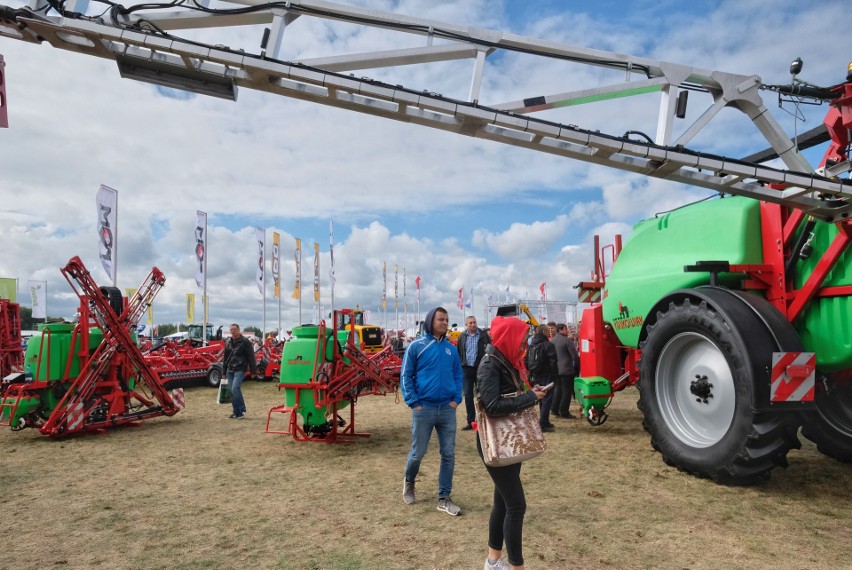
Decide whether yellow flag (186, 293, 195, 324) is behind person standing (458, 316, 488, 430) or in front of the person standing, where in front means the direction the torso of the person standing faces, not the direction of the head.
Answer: behind

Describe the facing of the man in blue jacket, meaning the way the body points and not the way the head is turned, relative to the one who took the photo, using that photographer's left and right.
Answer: facing the viewer and to the right of the viewer

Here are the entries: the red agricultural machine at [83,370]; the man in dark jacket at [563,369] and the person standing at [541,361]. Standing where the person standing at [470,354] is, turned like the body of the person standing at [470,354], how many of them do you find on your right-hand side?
1

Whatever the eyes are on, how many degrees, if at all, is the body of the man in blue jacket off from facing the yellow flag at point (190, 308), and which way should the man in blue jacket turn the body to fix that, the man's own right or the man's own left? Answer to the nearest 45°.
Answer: approximately 180°

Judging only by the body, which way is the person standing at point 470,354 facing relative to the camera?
toward the camera

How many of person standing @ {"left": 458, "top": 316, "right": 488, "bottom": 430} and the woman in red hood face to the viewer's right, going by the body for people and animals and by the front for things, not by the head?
1

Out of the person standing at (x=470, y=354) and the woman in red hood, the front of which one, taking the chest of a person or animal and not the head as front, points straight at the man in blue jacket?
the person standing

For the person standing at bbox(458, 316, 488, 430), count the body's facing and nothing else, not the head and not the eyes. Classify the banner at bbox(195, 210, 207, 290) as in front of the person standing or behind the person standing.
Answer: behind

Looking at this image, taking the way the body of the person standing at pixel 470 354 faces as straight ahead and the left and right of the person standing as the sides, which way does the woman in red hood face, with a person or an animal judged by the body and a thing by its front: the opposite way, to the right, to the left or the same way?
to the left

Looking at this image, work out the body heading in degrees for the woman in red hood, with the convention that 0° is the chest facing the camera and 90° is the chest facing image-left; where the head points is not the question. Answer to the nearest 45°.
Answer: approximately 270°

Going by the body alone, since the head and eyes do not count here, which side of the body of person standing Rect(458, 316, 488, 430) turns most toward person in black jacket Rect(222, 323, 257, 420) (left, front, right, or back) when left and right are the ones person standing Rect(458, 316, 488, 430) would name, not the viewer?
right

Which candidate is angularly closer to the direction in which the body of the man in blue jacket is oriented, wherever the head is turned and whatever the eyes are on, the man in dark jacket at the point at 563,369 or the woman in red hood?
the woman in red hood

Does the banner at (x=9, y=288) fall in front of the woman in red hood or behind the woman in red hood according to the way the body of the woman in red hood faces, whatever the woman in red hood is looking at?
behind
